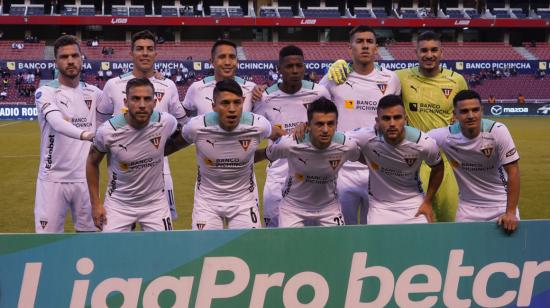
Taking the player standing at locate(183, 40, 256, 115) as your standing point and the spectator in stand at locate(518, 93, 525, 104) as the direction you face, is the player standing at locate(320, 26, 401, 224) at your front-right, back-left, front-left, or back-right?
front-right

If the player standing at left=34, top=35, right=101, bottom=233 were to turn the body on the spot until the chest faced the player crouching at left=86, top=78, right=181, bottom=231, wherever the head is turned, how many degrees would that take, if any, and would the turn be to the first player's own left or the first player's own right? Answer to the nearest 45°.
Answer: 0° — they already face them

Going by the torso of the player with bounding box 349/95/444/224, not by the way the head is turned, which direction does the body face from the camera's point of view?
toward the camera

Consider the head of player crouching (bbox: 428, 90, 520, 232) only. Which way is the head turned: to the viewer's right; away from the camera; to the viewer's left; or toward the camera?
toward the camera

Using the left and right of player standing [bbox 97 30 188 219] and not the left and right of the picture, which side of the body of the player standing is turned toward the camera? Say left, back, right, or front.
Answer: front

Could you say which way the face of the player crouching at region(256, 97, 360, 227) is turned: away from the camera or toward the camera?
toward the camera

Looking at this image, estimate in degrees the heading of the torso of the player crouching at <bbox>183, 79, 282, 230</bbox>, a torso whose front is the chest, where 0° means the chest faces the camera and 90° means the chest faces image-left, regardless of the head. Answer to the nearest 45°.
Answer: approximately 0°

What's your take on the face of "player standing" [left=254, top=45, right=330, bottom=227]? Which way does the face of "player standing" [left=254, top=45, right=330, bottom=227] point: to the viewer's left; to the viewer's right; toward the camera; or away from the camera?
toward the camera

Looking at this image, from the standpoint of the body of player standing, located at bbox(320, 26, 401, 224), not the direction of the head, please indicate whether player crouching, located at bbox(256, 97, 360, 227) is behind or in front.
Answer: in front

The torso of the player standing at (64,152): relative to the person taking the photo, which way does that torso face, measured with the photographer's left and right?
facing the viewer and to the right of the viewer

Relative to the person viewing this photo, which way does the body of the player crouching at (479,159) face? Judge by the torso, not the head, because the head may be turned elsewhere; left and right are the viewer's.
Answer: facing the viewer

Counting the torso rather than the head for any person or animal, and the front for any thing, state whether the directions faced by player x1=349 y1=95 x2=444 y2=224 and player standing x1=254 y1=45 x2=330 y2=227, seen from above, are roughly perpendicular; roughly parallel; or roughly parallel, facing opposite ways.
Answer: roughly parallel

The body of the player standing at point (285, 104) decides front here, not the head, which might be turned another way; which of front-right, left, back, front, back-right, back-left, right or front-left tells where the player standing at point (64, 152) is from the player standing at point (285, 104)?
right

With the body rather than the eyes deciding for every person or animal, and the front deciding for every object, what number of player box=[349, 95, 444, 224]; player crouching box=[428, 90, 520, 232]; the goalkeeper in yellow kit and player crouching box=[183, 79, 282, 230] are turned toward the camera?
4

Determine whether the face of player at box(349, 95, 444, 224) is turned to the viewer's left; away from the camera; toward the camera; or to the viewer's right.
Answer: toward the camera

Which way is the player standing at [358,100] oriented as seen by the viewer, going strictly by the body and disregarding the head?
toward the camera
